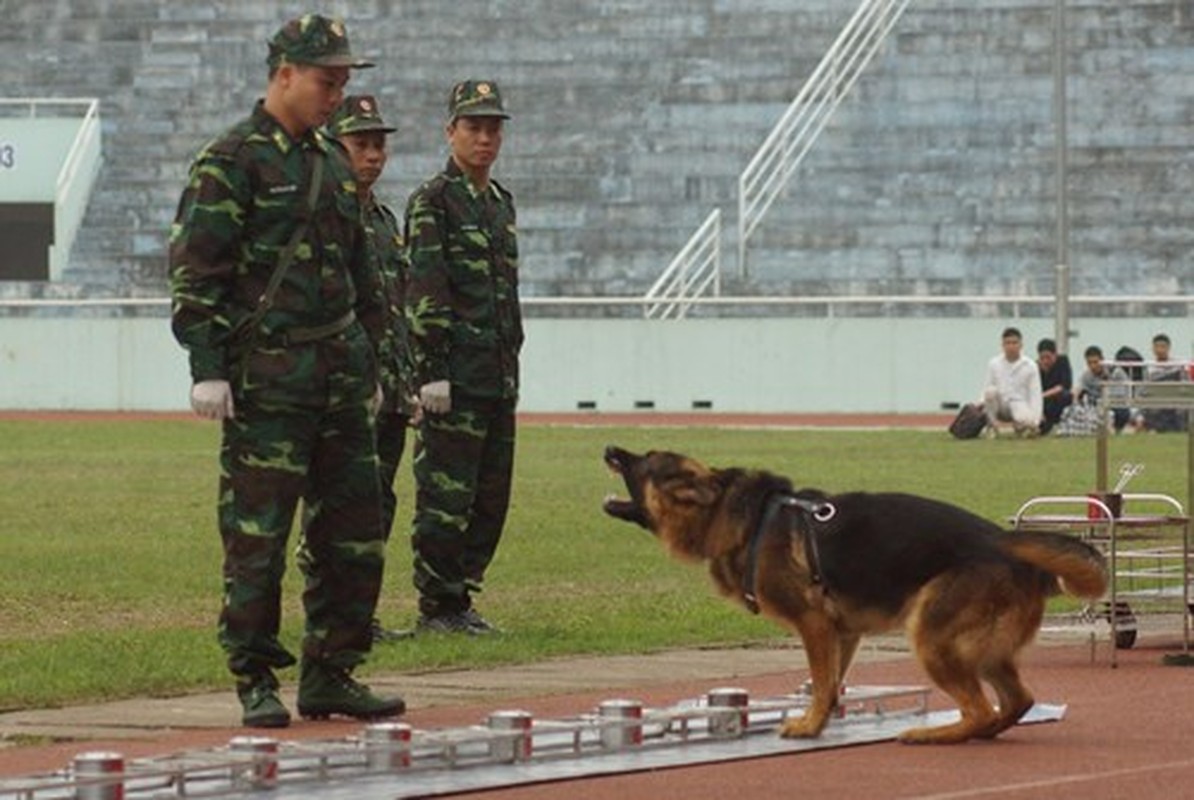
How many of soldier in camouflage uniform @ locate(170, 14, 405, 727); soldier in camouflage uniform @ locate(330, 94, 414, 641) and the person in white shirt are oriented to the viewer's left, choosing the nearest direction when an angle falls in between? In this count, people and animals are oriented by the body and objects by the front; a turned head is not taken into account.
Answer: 0

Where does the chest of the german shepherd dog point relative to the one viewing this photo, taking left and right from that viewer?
facing to the left of the viewer

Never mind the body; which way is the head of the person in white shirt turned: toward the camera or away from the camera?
toward the camera

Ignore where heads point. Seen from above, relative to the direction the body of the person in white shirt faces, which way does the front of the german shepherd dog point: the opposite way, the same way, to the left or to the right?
to the right

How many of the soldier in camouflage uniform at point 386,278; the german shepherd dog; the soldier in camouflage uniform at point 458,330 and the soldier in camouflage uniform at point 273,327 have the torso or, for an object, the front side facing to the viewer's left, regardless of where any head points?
1

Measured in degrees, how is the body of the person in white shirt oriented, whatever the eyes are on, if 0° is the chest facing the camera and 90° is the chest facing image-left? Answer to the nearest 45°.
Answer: approximately 0°

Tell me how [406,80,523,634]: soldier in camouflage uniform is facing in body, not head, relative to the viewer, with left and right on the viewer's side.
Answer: facing the viewer and to the right of the viewer

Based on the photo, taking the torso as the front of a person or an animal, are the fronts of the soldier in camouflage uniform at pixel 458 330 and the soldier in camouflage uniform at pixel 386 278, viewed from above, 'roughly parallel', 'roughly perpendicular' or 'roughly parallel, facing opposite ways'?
roughly parallel

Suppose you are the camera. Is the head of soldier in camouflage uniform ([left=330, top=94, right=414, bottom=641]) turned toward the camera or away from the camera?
toward the camera

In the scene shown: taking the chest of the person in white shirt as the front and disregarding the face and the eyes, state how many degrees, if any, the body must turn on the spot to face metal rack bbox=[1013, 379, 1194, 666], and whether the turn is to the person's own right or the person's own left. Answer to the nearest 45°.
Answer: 0° — they already face it

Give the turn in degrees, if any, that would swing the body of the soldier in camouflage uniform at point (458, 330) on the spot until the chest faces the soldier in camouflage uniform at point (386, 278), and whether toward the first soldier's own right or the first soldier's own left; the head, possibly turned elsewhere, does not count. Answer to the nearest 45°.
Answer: approximately 135° to the first soldier's own right

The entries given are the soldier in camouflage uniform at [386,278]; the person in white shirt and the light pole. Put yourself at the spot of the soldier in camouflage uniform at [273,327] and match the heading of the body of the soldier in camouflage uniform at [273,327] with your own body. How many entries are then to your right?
0

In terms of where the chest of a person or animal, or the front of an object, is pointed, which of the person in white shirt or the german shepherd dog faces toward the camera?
the person in white shirt

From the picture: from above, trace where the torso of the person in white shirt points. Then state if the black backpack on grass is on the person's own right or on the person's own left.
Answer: on the person's own right

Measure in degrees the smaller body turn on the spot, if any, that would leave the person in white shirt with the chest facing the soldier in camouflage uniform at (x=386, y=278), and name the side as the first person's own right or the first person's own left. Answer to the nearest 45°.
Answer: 0° — they already face them

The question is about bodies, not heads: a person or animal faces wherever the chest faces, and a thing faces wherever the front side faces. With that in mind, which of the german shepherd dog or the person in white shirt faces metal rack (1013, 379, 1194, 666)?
the person in white shirt
